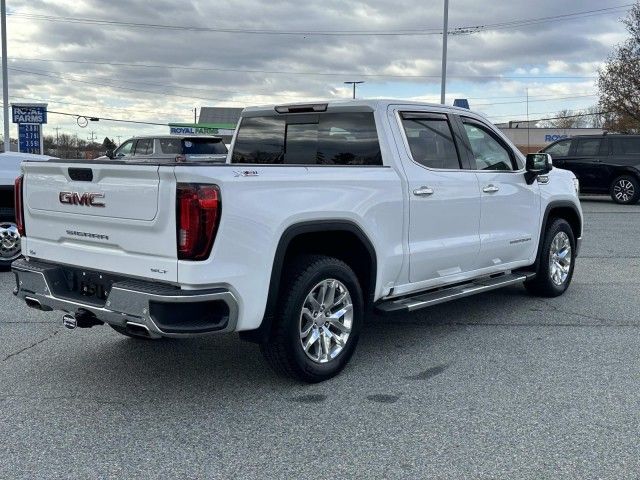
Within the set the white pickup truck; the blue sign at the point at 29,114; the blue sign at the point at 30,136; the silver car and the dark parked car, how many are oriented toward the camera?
2

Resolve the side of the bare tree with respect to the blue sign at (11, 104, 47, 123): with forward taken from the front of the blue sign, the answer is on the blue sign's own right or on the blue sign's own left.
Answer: on the blue sign's own left

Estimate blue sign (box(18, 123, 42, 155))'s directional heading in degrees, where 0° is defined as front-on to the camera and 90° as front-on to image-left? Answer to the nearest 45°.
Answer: approximately 0°

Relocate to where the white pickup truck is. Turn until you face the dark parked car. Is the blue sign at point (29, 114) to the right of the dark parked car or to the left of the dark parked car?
left

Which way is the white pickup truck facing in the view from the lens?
facing away from the viewer and to the right of the viewer

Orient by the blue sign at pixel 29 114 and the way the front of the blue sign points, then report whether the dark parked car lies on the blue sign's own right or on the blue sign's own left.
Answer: on the blue sign's own left
